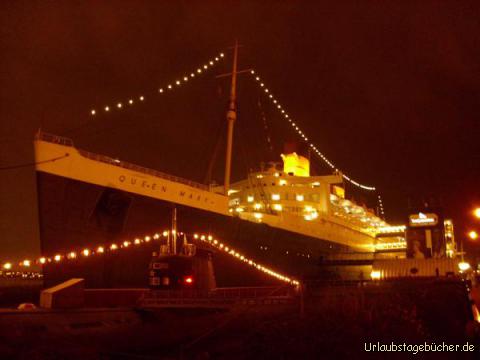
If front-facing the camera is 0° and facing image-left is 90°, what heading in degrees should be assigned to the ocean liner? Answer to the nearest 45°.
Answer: approximately 45°

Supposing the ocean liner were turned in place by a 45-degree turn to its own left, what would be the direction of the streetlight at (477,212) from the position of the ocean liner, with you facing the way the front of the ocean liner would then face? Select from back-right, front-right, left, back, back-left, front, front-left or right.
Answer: left

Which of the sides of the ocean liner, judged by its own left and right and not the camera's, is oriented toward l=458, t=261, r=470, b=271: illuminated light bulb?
back

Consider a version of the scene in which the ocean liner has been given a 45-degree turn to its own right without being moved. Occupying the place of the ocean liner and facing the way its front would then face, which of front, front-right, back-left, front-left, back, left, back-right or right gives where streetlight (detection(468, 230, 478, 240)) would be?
back
